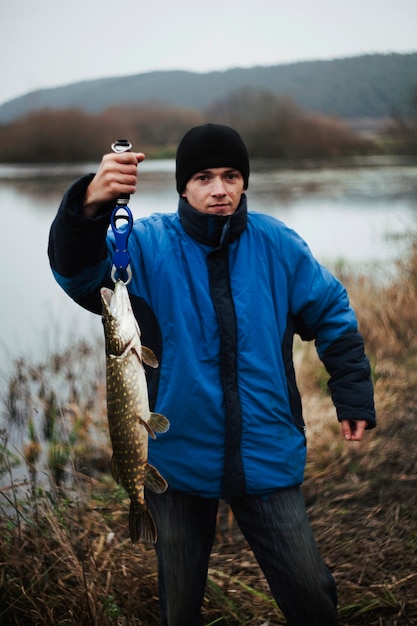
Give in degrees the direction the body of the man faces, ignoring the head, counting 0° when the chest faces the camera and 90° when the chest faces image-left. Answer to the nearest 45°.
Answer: approximately 0°
